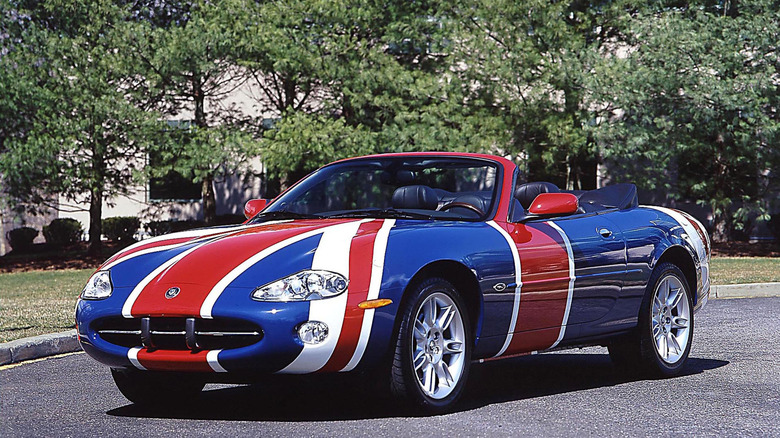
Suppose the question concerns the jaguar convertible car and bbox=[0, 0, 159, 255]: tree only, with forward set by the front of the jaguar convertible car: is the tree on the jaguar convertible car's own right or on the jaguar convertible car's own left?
on the jaguar convertible car's own right

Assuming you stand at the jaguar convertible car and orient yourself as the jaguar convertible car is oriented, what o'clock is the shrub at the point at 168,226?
The shrub is roughly at 4 o'clock from the jaguar convertible car.

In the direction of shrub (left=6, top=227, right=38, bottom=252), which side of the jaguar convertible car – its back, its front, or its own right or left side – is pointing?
right

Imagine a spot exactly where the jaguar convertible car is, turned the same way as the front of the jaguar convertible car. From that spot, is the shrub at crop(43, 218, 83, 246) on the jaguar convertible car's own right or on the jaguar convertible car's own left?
on the jaguar convertible car's own right

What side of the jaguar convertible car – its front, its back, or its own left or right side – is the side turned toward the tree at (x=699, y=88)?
back

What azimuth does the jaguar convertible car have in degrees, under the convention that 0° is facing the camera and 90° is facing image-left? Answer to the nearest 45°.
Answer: approximately 45°

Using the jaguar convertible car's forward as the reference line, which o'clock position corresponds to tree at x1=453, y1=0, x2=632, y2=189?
The tree is roughly at 5 o'clock from the jaguar convertible car.
